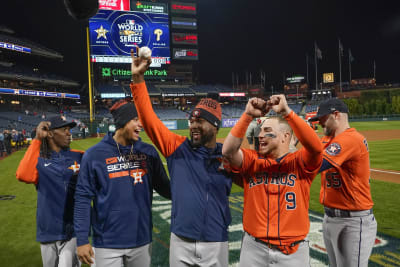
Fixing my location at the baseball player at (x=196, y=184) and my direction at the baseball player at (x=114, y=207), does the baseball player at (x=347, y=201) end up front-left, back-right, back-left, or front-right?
back-right

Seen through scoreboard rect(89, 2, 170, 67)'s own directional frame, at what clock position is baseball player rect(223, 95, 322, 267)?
The baseball player is roughly at 12 o'clock from the scoreboard.

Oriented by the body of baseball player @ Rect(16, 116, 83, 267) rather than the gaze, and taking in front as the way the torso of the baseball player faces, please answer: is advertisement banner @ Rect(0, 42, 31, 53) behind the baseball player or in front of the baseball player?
behind

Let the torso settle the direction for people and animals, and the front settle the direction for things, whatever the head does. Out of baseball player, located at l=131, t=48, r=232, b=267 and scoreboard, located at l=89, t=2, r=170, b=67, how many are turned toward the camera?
2

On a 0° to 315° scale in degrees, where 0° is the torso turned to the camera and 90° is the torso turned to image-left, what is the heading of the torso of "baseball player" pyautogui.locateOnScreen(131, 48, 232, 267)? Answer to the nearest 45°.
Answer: approximately 0°

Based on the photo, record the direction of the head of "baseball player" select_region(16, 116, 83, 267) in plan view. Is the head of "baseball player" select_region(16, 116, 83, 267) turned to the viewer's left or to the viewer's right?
to the viewer's right

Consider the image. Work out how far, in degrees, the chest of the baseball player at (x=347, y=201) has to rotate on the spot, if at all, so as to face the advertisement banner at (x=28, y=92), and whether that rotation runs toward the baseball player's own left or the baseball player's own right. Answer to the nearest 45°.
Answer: approximately 90° to the baseball player's own right
